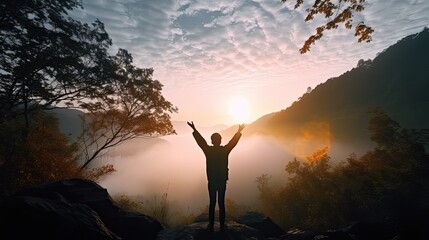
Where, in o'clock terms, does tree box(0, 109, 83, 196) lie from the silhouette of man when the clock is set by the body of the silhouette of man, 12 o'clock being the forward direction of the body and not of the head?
The tree is roughly at 10 o'clock from the silhouette of man.

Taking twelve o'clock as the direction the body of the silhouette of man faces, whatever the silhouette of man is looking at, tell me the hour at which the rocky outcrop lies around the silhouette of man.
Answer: The rocky outcrop is roughly at 8 o'clock from the silhouette of man.

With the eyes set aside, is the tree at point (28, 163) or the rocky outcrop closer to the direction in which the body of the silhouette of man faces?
the tree

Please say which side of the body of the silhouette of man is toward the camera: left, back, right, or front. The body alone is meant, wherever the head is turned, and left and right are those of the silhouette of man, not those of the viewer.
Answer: back
